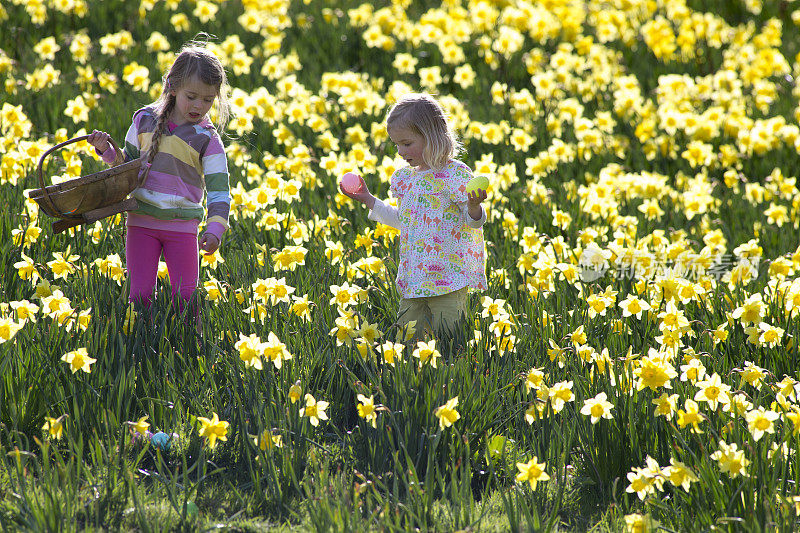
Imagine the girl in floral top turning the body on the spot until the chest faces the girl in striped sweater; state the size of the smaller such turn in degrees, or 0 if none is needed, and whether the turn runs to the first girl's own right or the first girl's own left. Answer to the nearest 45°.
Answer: approximately 45° to the first girl's own right

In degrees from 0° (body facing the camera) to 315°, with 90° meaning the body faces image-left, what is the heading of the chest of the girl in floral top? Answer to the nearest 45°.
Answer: approximately 45°

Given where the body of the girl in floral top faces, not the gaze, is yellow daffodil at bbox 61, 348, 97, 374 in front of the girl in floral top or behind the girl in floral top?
in front

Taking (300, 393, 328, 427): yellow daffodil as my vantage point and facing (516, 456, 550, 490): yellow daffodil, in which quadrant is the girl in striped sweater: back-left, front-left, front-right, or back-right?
back-left

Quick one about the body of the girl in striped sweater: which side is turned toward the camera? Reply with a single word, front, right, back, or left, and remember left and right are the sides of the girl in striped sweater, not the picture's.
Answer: front

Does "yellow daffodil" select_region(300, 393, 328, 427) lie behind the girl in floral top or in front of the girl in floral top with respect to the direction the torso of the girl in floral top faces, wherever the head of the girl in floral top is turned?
in front

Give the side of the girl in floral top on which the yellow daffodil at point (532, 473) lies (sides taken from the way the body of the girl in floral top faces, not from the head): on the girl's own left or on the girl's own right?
on the girl's own left

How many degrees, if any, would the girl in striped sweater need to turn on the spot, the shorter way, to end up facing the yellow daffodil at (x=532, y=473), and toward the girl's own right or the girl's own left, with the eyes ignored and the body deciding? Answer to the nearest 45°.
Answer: approximately 45° to the girl's own left

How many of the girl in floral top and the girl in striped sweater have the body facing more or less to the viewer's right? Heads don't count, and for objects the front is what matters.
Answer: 0

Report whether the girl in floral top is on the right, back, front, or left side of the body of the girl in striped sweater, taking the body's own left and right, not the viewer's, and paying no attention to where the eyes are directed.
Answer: left

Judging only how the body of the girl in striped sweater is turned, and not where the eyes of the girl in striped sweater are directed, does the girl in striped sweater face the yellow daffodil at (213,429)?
yes
